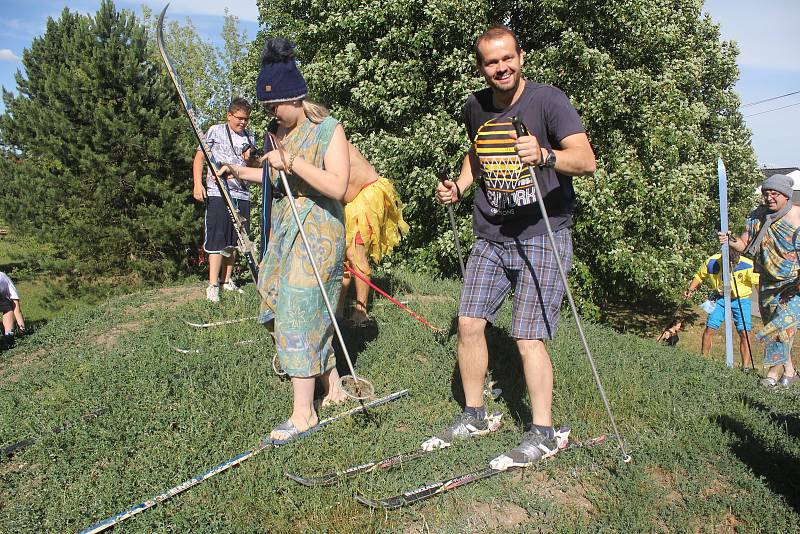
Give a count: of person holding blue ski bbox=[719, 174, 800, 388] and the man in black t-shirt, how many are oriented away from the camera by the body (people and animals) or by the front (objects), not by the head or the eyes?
0

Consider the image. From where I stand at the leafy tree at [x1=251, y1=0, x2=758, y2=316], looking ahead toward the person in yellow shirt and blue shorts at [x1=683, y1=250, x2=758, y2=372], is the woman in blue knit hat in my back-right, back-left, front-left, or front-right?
front-right

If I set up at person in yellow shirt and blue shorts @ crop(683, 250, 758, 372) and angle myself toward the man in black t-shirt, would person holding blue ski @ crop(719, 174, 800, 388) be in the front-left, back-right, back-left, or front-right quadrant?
front-left

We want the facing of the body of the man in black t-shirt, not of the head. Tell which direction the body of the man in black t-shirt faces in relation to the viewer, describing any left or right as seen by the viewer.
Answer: facing the viewer and to the left of the viewer

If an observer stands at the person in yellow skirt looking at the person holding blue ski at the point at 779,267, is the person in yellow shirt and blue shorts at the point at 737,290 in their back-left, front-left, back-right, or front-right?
front-left

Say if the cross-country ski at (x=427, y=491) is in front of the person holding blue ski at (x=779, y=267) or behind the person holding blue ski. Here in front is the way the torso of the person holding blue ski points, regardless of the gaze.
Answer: in front

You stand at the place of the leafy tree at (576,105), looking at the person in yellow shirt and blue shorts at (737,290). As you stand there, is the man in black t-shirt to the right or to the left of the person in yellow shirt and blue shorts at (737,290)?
right

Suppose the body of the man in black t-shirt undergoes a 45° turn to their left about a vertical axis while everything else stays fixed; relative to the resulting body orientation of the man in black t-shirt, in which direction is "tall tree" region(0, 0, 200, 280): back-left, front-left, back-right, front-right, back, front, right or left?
back-right

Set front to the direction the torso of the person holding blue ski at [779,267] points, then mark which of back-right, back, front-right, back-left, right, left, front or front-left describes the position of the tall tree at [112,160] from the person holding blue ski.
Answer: front-right

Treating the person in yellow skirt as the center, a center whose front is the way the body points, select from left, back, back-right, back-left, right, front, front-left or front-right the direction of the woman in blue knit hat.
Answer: left

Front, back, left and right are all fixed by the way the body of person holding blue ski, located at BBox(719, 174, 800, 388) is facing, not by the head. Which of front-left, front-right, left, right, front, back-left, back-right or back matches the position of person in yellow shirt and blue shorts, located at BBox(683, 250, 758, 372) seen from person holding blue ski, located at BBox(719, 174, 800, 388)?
back-right
